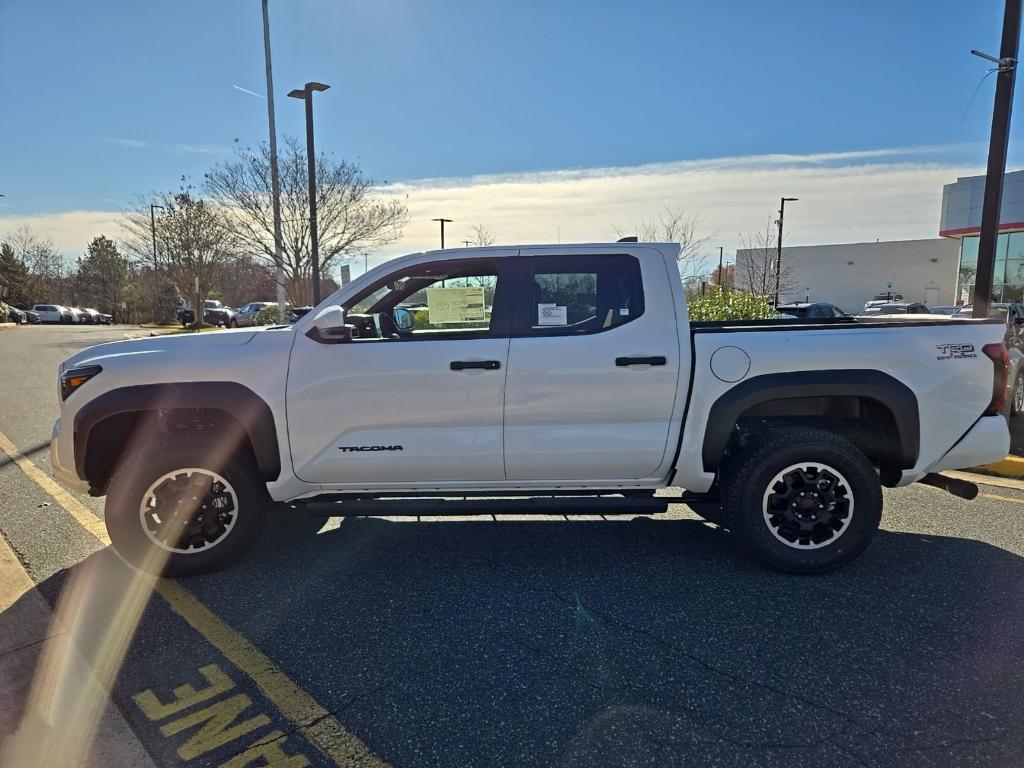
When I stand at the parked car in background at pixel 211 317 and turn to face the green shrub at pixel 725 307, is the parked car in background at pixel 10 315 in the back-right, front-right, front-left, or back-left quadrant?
back-right

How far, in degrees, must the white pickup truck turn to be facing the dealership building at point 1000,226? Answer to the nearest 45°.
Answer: approximately 135° to its right

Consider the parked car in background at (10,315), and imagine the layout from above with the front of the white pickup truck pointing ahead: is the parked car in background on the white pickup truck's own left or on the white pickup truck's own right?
on the white pickup truck's own right

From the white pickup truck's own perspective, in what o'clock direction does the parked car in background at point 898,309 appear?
The parked car in background is roughly at 4 o'clock from the white pickup truck.

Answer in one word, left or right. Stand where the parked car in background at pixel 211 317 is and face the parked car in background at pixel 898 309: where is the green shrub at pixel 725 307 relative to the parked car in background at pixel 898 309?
right

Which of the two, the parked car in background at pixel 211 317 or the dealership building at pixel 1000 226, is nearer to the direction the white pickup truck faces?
the parked car in background

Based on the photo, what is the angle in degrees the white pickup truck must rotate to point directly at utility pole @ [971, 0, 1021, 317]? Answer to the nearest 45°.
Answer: approximately 135° to its right

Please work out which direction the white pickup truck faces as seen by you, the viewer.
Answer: facing to the left of the viewer

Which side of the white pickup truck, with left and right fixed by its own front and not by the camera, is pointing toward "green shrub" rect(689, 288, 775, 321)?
right
